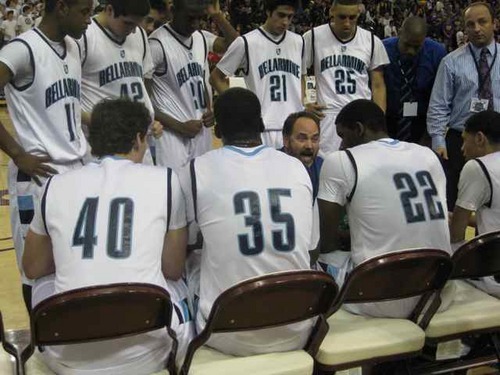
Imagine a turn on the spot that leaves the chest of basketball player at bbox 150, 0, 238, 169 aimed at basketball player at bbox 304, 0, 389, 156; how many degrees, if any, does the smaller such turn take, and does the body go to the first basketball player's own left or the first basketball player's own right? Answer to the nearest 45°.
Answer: approximately 45° to the first basketball player's own left

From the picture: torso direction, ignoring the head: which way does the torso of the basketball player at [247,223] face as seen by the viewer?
away from the camera

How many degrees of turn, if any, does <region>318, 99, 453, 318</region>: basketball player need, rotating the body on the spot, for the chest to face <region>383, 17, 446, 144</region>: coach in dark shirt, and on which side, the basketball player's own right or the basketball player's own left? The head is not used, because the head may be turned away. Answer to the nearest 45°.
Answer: approximately 45° to the basketball player's own right

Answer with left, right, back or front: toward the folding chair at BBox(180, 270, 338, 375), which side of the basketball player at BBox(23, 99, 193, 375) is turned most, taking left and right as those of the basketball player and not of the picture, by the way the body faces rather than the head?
right

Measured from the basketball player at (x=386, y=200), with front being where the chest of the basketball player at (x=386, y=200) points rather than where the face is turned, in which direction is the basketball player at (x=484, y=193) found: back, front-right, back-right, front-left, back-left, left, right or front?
right

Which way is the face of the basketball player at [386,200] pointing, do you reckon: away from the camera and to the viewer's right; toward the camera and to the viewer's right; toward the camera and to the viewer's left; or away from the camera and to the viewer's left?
away from the camera and to the viewer's left

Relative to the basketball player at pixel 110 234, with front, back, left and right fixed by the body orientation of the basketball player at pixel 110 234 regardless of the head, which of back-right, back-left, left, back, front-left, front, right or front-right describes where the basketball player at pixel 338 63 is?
front-right

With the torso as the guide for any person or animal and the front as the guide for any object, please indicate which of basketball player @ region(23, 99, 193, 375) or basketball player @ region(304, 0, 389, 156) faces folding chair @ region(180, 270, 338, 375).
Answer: basketball player @ region(304, 0, 389, 156)

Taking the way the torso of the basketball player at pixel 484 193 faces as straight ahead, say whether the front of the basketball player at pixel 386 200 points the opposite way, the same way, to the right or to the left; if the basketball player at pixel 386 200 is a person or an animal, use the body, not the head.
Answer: the same way

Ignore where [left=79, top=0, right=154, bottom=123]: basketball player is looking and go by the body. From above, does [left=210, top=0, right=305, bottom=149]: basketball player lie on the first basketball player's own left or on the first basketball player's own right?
on the first basketball player's own left

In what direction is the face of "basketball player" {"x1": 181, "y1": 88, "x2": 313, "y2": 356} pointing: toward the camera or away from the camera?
away from the camera

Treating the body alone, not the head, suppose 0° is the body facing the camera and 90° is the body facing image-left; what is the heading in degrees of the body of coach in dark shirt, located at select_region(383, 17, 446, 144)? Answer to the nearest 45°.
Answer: approximately 0°

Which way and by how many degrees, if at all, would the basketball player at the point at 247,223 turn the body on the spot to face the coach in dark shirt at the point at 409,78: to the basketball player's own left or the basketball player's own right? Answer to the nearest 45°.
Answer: approximately 45° to the basketball player's own right

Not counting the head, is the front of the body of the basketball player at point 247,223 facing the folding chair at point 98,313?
no

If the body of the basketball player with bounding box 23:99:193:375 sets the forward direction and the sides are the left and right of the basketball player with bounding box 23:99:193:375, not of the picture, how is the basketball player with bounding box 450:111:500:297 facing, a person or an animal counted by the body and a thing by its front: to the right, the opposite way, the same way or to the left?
the same way

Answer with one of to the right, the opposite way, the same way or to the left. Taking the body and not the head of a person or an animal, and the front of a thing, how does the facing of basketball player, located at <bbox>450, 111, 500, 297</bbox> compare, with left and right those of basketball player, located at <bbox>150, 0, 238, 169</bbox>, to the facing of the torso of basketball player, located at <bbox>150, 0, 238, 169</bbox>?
the opposite way

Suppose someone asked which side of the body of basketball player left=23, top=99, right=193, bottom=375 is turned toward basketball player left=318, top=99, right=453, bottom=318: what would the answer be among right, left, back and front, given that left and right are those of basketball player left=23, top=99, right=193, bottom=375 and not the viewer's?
right

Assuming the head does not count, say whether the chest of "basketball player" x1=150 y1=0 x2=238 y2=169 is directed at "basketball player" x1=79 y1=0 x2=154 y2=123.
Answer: no

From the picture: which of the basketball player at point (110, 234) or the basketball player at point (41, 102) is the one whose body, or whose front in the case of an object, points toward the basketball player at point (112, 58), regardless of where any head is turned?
the basketball player at point (110, 234)

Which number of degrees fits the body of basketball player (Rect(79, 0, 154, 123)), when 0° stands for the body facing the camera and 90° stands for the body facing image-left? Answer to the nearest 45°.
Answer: approximately 315°

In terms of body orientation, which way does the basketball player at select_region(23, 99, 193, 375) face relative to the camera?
away from the camera
